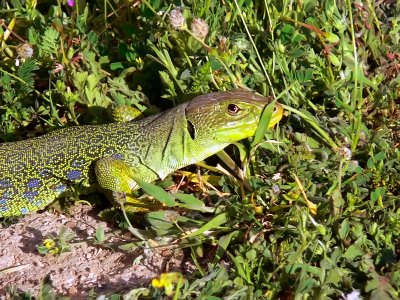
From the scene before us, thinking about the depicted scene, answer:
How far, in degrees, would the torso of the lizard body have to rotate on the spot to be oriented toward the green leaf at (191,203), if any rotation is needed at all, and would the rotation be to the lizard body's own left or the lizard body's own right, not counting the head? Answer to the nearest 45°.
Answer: approximately 45° to the lizard body's own right

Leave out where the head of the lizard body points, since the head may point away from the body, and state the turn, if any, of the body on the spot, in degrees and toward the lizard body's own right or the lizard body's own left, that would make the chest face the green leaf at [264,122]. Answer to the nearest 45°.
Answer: approximately 45° to the lizard body's own right

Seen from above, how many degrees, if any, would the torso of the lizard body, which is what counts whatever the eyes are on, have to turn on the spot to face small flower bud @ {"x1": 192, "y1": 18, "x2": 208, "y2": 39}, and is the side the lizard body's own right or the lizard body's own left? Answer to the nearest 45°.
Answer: approximately 90° to the lizard body's own left

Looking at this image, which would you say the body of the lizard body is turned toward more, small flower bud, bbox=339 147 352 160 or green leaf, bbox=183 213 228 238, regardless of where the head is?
the small flower bud

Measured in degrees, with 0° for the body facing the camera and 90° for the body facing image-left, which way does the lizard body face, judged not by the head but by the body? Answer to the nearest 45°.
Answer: approximately 270°

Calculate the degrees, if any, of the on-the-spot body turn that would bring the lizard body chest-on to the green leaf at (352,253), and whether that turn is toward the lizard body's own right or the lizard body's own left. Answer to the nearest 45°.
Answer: approximately 45° to the lizard body's own right

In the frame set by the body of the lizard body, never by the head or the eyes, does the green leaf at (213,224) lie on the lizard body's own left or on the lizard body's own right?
on the lizard body's own right

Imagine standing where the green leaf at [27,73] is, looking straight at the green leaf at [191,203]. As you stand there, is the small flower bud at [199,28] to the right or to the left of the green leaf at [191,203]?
left

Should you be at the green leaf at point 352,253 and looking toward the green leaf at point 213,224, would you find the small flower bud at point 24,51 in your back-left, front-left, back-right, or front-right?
front-right

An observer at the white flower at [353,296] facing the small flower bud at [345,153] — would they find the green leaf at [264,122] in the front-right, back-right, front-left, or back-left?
front-left

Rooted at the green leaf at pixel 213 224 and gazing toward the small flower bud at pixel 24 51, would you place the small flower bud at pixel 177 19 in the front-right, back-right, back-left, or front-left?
front-right

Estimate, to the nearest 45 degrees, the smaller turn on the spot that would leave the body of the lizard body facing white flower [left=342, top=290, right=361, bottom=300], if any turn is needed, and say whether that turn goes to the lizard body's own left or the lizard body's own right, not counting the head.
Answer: approximately 45° to the lizard body's own right
